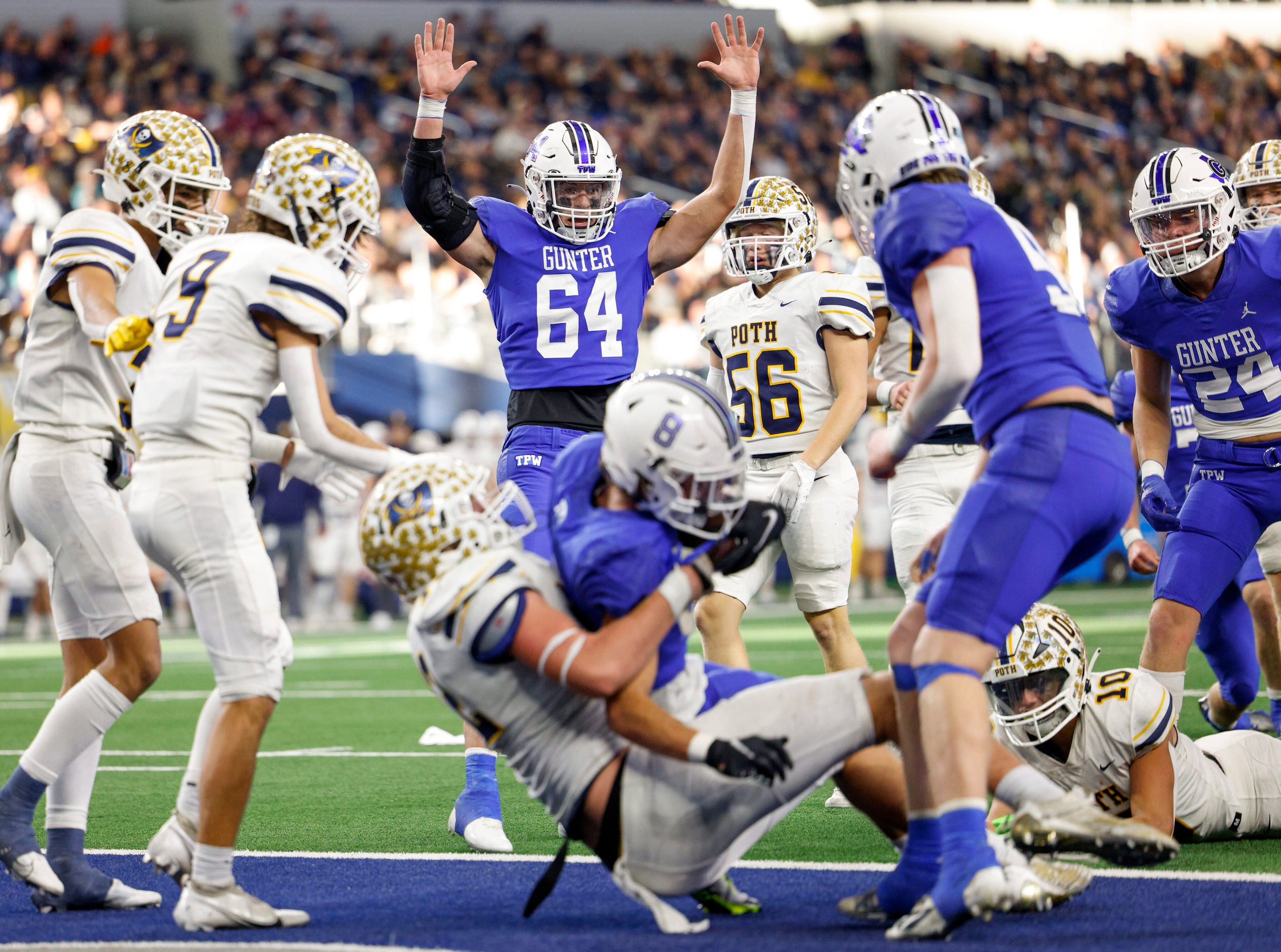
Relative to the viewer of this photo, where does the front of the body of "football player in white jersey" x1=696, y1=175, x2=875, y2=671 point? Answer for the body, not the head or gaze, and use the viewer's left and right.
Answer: facing the viewer and to the left of the viewer

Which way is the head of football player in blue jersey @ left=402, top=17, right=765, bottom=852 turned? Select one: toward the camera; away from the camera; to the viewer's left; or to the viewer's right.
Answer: toward the camera

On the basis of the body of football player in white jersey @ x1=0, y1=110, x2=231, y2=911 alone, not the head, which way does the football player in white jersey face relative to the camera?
to the viewer's right

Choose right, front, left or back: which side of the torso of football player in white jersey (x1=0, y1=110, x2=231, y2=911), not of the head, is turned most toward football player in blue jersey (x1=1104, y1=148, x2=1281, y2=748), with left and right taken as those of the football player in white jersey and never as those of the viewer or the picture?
front

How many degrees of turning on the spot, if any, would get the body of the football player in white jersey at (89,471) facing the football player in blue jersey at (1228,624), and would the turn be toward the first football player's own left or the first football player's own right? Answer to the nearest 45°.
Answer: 0° — they already face them

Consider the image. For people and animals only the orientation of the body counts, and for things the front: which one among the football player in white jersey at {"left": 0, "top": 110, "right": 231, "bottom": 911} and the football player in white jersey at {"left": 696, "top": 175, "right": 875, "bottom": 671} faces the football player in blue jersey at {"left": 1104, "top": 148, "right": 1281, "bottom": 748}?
the football player in white jersey at {"left": 0, "top": 110, "right": 231, "bottom": 911}

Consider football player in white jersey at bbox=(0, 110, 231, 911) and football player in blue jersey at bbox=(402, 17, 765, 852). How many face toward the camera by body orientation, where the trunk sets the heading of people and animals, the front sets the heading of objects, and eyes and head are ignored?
1

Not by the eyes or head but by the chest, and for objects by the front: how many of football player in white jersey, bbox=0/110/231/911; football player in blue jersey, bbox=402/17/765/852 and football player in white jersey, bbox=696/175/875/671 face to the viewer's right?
1

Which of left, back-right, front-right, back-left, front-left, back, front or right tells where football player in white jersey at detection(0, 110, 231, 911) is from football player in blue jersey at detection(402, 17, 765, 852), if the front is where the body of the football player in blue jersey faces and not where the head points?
front-right

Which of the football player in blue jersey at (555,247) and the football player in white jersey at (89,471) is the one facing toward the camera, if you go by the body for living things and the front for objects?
the football player in blue jersey

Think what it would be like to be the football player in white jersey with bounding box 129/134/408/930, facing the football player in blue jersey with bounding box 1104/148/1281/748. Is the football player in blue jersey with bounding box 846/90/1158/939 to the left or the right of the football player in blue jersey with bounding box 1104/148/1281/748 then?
right

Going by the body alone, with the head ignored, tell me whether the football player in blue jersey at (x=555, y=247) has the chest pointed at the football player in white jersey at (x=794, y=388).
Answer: no

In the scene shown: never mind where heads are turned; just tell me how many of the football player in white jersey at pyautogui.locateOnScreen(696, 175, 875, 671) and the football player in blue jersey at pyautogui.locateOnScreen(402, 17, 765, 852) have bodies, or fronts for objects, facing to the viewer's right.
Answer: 0

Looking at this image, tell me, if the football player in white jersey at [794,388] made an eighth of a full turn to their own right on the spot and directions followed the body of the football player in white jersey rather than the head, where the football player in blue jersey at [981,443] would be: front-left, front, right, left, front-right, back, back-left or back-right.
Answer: left

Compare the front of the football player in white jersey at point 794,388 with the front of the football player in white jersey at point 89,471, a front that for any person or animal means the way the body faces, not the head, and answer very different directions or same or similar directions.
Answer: very different directions

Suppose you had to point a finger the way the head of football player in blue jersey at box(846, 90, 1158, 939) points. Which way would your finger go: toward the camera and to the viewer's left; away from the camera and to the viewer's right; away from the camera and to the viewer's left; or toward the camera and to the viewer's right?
away from the camera and to the viewer's left

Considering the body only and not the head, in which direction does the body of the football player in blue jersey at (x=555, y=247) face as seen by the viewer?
toward the camera

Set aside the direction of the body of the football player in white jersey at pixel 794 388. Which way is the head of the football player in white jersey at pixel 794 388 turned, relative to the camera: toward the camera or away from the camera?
toward the camera
